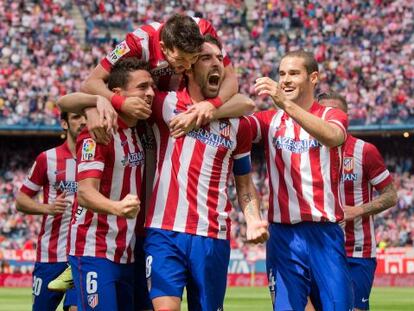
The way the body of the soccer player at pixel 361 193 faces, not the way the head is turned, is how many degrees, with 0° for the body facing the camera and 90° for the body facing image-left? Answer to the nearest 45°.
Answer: approximately 45°

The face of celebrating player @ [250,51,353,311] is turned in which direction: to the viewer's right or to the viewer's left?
to the viewer's left

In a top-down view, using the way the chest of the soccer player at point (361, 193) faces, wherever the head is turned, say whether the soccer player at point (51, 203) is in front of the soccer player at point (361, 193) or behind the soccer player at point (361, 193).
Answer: in front

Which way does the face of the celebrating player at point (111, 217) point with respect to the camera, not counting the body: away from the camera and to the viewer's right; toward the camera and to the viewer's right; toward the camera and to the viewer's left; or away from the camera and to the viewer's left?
toward the camera and to the viewer's right
